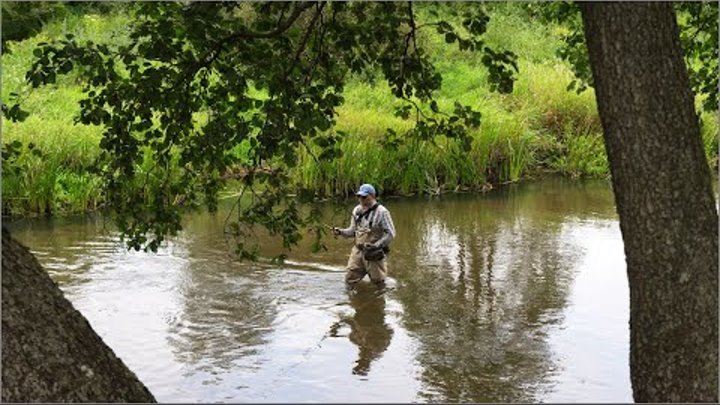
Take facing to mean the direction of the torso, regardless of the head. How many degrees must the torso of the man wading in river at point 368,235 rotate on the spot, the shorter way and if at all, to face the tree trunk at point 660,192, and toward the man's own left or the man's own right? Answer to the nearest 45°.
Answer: approximately 45° to the man's own left

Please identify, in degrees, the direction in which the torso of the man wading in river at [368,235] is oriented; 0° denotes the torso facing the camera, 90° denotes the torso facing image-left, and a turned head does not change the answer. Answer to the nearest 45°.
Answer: approximately 45°

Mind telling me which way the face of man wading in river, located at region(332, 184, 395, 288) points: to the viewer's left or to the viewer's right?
to the viewer's left

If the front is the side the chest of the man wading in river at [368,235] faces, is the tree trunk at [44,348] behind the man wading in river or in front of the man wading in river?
in front
